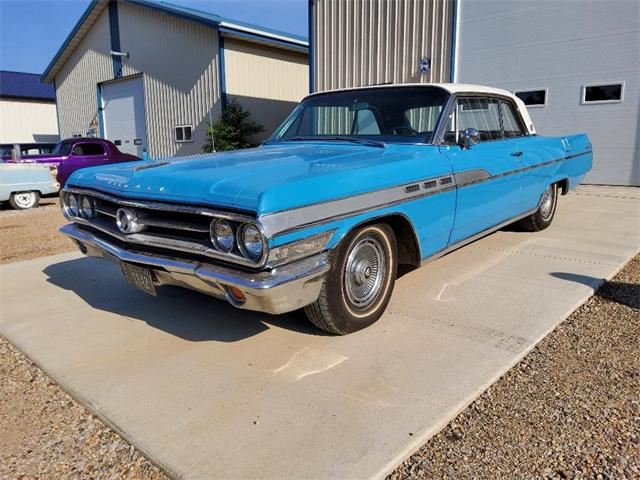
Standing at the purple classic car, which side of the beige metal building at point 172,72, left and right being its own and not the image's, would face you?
front

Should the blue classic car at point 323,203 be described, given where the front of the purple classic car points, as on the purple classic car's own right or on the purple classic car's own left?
on the purple classic car's own left

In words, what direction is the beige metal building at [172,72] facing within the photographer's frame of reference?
facing the viewer and to the left of the viewer

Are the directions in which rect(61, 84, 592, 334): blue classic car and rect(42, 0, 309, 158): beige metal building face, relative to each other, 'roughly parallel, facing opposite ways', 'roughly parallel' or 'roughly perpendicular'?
roughly parallel

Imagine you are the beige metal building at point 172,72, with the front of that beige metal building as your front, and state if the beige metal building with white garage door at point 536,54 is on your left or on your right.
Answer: on your left

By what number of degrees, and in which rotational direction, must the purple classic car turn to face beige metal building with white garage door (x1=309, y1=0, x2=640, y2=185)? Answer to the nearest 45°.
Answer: approximately 135° to its left

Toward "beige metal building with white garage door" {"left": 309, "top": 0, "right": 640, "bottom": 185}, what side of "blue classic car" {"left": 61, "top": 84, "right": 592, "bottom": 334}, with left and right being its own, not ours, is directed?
back

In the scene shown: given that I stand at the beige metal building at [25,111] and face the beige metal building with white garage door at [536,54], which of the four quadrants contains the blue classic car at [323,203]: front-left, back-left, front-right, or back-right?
front-right

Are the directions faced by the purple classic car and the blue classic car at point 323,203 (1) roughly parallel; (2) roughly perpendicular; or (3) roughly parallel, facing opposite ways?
roughly parallel

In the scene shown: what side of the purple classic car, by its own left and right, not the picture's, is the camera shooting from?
left

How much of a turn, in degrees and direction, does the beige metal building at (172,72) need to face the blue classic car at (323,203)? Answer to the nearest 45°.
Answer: approximately 45° to its left

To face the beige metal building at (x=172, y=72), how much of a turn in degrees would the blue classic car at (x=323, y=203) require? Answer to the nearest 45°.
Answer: approximately 135° to its right

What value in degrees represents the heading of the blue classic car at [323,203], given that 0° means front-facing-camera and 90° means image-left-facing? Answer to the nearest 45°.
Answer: approximately 45°

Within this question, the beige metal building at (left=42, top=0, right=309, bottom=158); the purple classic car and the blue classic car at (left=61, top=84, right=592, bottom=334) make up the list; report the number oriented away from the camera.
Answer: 0

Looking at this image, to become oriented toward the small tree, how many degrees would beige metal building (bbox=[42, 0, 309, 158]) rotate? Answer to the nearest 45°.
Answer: approximately 90° to its left

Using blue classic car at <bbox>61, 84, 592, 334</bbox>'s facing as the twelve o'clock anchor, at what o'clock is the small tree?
The small tree is roughly at 4 o'clock from the blue classic car.
